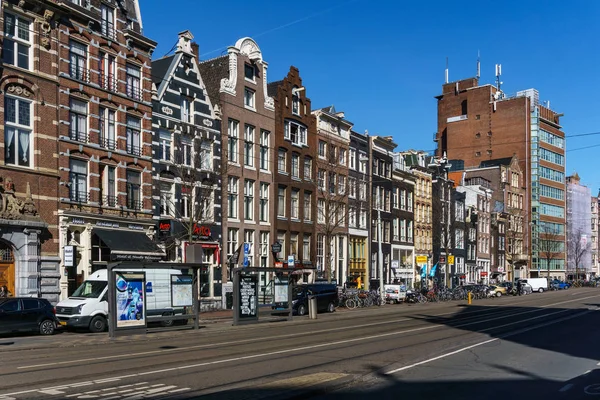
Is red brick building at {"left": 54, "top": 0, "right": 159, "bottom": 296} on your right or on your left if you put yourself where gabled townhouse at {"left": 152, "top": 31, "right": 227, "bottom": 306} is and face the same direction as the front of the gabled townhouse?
on your right

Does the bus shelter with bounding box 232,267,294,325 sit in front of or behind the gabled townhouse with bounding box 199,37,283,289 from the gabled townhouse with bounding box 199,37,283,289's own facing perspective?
in front

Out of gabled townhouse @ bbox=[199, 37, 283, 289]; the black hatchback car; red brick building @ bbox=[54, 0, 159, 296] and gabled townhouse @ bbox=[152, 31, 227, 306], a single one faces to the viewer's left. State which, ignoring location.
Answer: the black hatchback car

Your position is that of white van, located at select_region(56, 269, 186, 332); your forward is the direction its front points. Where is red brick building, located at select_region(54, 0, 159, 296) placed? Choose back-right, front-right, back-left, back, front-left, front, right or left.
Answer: back-right

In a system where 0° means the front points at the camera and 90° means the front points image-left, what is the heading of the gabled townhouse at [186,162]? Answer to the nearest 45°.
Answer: approximately 315°

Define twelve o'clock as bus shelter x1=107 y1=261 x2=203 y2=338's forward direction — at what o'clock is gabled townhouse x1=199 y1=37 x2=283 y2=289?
The gabled townhouse is roughly at 8 o'clock from the bus shelter.

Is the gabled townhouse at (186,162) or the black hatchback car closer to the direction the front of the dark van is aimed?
the black hatchback car

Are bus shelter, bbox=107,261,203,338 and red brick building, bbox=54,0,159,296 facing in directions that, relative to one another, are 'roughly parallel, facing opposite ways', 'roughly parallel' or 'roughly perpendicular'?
roughly parallel

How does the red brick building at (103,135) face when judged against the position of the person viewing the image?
facing the viewer and to the right of the viewer

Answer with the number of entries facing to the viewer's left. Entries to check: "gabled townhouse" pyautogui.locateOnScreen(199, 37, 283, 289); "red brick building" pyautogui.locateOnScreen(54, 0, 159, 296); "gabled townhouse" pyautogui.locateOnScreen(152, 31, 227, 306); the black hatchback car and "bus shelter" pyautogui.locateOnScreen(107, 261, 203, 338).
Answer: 1

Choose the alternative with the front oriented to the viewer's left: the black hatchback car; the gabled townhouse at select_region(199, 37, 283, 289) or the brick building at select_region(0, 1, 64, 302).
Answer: the black hatchback car

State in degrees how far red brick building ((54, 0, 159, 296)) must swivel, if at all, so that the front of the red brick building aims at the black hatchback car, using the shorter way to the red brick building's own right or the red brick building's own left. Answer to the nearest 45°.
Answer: approximately 45° to the red brick building's own right

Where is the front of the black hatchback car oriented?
to the viewer's left

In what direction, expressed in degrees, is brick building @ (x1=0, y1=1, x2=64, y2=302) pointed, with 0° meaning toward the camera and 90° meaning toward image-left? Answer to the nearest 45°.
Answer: approximately 315°

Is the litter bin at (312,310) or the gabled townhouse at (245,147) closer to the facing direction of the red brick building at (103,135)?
the litter bin
